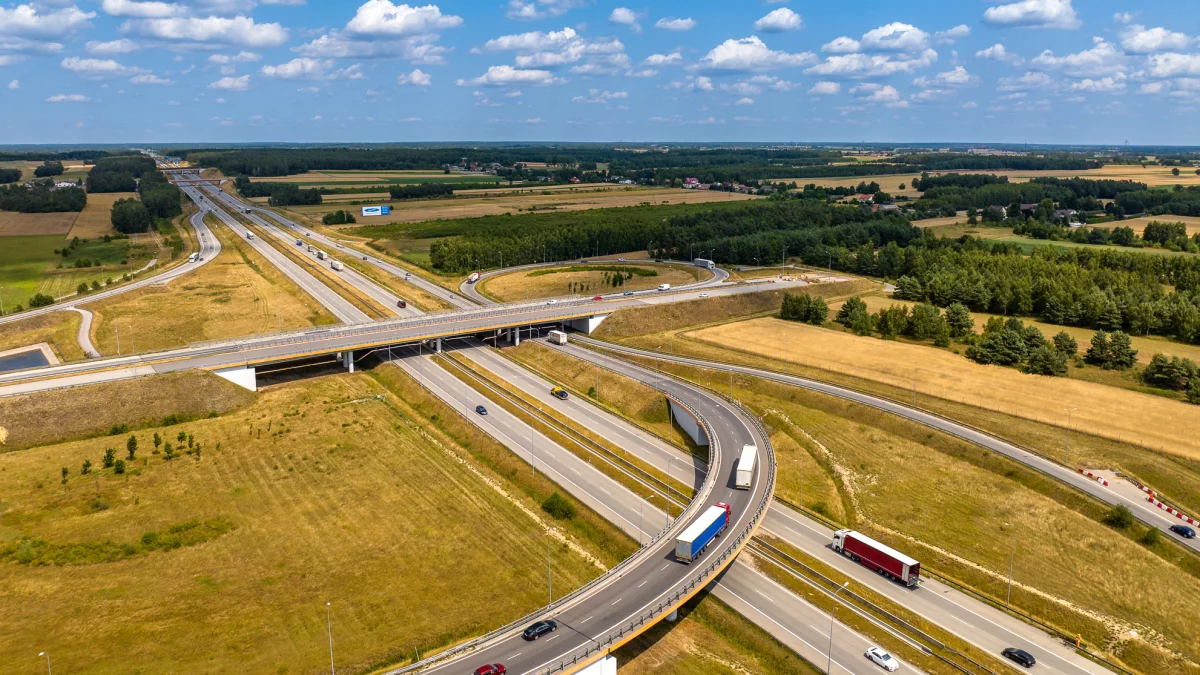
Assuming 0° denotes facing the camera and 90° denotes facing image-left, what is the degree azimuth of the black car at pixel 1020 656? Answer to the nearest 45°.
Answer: approximately 135°

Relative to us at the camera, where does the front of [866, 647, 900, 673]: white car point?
facing the viewer and to the right of the viewer

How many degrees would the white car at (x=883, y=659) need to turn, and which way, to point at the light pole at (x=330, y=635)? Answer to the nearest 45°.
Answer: approximately 135° to its right

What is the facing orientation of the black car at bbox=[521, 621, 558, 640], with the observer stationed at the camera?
facing away from the viewer and to the right of the viewer

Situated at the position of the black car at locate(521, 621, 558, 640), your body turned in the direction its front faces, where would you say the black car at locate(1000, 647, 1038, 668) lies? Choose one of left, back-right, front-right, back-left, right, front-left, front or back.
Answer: front-right

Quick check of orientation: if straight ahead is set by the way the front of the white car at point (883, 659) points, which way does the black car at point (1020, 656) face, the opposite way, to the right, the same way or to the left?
the opposite way
